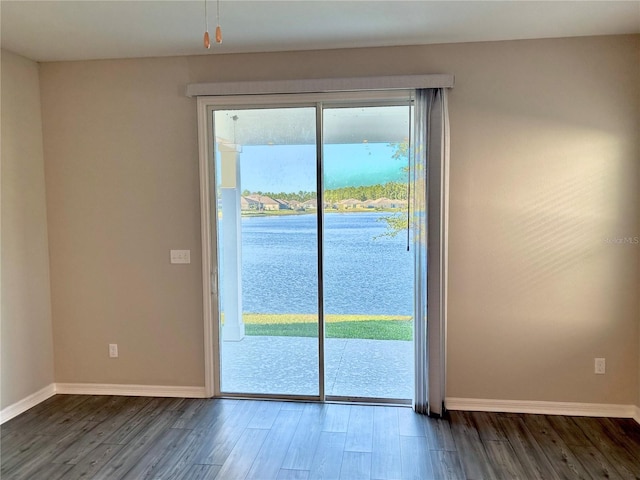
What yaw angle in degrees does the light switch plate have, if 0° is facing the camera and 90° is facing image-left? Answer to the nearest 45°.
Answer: approximately 0°

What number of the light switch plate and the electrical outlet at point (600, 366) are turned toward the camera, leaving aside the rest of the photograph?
2

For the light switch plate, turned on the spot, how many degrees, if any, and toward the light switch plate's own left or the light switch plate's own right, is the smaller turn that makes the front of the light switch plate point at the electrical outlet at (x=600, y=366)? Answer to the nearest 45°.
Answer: approximately 45° to the light switch plate's own left

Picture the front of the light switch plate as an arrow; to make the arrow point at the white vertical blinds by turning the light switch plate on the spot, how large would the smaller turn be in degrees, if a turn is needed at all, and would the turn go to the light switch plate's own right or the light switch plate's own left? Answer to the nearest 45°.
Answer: approximately 45° to the light switch plate's own left

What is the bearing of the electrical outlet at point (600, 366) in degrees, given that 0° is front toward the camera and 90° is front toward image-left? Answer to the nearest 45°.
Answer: approximately 0°
